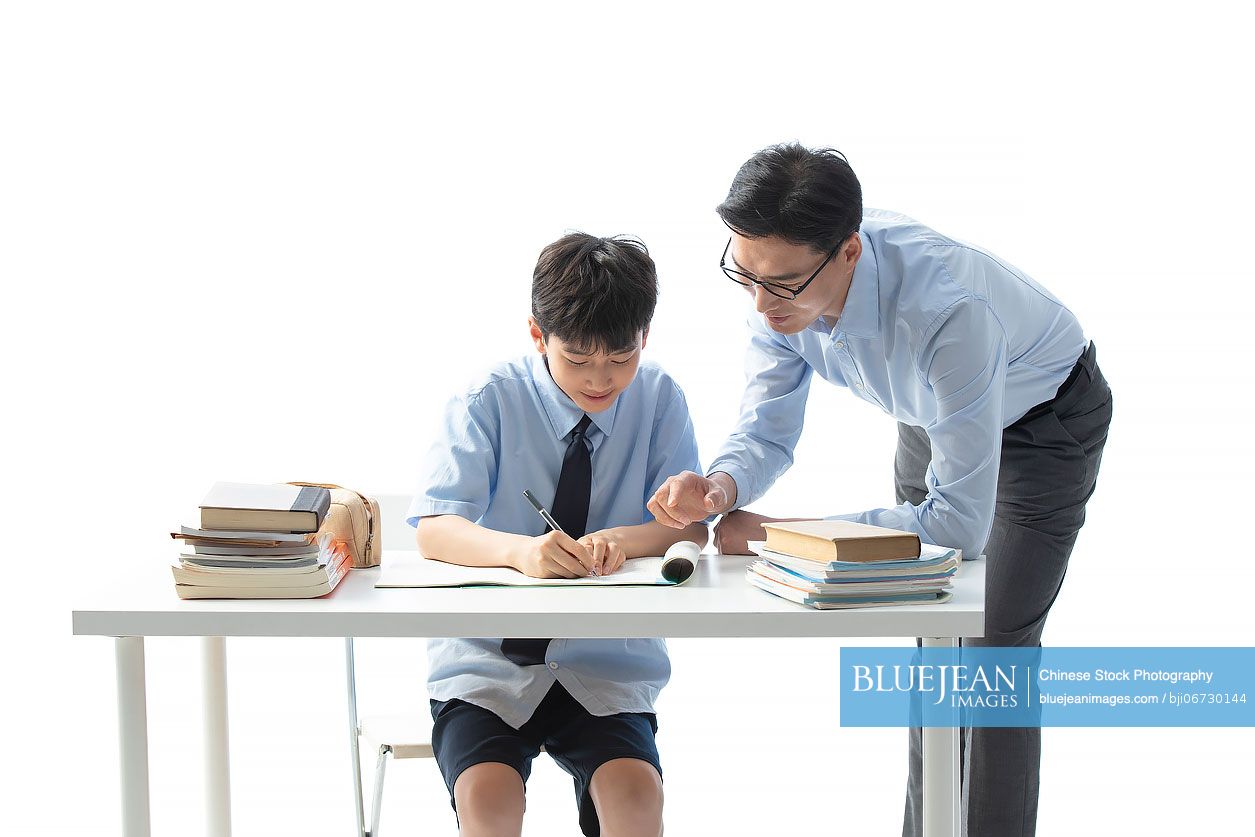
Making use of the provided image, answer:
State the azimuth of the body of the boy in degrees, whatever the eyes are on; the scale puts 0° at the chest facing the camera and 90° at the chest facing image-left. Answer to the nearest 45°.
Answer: approximately 0°

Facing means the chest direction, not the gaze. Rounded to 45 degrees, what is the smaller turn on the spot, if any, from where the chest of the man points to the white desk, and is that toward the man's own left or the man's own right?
0° — they already face it

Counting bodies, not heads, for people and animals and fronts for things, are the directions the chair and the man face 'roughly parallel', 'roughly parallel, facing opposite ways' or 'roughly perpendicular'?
roughly perpendicular

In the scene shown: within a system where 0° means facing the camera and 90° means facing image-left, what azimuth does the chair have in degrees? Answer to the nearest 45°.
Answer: approximately 315°

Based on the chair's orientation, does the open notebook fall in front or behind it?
in front

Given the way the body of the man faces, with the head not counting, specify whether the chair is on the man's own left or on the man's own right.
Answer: on the man's own right

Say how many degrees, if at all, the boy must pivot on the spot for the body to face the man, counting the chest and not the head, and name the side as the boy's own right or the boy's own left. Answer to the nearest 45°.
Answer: approximately 90° to the boy's own left
